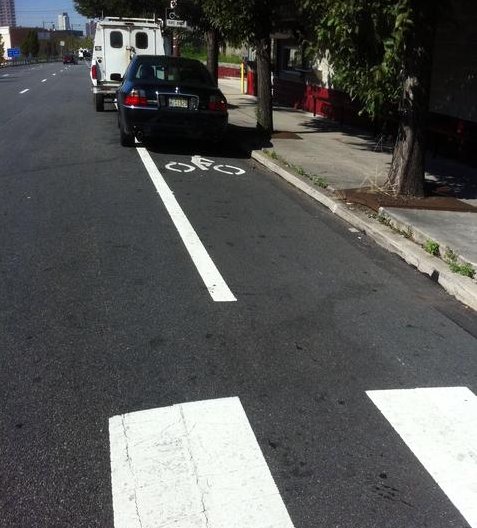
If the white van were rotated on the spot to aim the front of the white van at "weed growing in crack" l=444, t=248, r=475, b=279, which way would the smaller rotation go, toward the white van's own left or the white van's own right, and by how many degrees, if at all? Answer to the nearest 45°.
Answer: approximately 180°

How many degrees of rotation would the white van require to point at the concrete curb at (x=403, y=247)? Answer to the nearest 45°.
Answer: approximately 180°

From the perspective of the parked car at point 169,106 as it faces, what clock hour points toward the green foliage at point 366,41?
The green foliage is roughly at 5 o'clock from the parked car.

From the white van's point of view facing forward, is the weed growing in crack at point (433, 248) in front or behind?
behind

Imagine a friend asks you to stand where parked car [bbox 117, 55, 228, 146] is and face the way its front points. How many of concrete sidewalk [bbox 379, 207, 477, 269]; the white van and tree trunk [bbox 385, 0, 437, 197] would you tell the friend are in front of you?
1

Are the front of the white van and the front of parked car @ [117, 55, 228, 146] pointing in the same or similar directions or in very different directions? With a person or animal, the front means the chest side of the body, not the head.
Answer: same or similar directions

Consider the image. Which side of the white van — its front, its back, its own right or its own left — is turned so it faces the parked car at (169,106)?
back

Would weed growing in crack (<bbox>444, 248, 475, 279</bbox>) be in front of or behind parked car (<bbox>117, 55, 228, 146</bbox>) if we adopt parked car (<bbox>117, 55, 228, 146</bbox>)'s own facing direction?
behind

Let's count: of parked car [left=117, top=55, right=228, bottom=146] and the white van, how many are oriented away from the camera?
2

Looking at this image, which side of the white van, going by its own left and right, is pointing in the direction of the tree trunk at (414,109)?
back

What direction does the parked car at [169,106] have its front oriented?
away from the camera

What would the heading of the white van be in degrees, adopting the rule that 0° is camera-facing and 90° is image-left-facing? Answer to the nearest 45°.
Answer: approximately 180°
